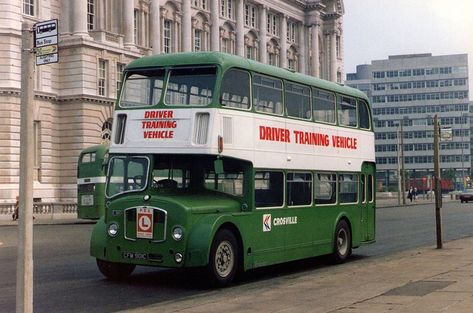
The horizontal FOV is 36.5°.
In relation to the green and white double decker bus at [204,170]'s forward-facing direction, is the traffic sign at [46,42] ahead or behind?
ahead

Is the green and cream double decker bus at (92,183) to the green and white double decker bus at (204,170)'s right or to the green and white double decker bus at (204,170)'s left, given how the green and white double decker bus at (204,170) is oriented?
on its right

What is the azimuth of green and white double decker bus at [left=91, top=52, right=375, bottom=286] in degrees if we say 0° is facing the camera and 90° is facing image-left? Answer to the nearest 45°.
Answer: approximately 45°

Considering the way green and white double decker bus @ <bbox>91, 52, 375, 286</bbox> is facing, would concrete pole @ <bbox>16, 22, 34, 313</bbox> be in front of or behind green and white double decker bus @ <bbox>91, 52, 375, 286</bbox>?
in front
